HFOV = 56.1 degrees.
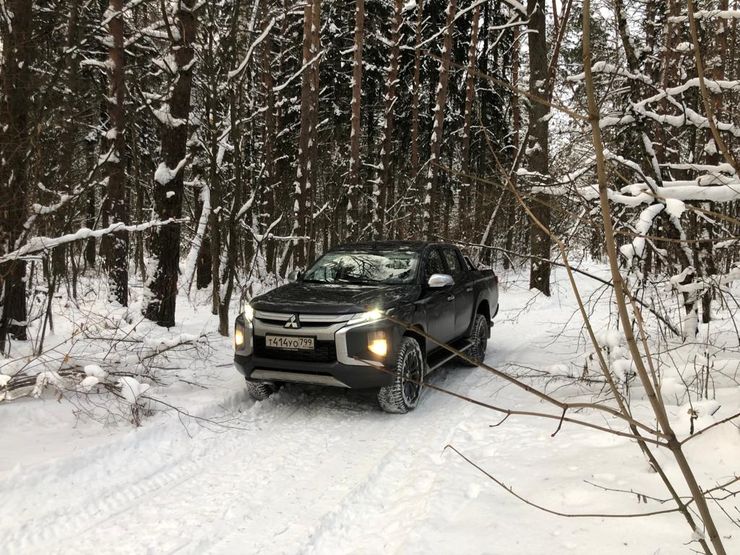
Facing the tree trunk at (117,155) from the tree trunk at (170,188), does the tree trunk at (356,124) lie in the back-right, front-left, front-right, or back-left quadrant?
front-right

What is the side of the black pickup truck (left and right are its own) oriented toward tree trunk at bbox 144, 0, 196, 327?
right

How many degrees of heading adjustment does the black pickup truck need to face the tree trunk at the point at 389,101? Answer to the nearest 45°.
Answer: approximately 135° to its right

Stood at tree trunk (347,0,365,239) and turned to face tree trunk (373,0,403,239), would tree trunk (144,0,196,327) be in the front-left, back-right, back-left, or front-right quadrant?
back-right

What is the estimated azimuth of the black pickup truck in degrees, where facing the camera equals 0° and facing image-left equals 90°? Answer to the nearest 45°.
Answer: approximately 45°

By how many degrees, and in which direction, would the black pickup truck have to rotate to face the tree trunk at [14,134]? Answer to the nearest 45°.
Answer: approximately 45° to its right

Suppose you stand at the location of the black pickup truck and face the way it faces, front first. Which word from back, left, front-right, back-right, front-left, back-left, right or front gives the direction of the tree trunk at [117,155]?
right

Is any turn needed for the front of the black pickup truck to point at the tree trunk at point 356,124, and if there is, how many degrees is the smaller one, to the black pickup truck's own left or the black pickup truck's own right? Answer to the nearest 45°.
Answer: approximately 135° to the black pickup truck's own right

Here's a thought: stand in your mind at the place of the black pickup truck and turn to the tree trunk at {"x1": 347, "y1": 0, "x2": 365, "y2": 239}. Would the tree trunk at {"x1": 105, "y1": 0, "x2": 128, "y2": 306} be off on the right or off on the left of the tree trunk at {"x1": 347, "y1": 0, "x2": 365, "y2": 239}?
left
